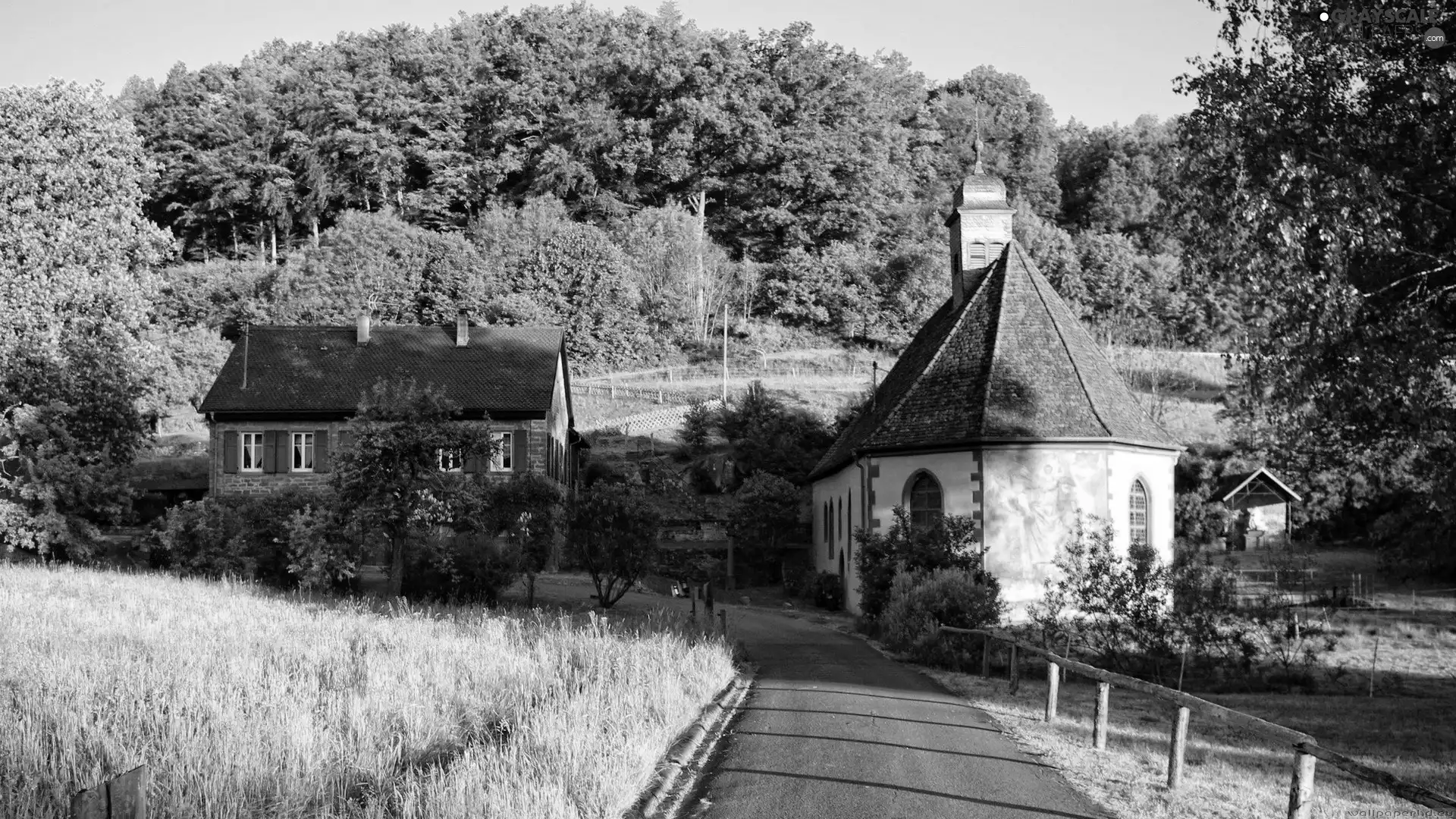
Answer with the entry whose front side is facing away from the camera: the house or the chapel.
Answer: the chapel

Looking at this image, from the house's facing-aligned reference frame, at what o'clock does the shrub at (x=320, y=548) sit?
The shrub is roughly at 12 o'clock from the house.

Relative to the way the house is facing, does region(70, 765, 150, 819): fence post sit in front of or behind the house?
in front

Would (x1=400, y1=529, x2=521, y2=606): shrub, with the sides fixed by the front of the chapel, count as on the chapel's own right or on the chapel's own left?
on the chapel's own left

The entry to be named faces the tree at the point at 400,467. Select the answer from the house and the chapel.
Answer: the house

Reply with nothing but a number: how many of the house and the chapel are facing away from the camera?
1

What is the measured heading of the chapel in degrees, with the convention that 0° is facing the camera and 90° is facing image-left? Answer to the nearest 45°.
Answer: approximately 180°

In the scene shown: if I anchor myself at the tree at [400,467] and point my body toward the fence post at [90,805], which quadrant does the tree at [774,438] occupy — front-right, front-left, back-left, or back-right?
back-left

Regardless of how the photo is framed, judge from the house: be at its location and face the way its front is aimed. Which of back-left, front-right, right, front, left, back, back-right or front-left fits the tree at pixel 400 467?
front

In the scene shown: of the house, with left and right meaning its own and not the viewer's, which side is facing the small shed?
left

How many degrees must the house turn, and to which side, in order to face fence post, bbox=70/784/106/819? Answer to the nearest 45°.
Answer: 0° — it already faces it

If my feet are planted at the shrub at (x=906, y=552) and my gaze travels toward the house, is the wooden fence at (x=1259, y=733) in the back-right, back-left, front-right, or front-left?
back-left

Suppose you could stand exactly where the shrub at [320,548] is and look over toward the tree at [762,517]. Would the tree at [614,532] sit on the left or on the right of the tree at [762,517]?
right

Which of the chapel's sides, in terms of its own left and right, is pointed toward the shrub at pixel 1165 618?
back

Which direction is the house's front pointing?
toward the camera
